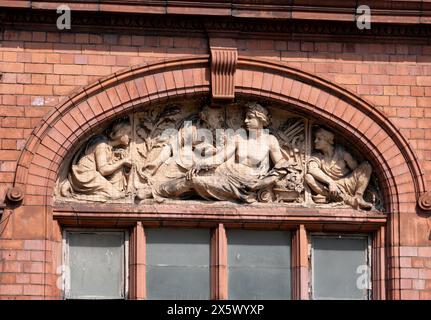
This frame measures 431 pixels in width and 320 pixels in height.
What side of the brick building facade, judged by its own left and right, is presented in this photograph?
front
